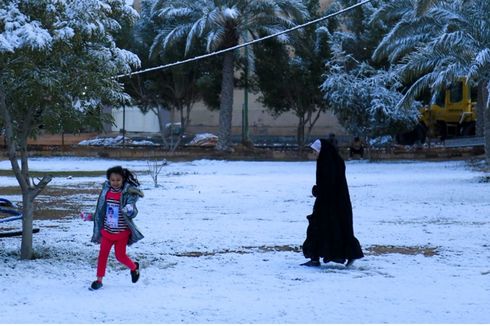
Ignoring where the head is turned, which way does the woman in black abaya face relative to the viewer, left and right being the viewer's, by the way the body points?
facing to the left of the viewer

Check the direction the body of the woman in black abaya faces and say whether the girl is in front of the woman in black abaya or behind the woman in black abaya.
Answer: in front

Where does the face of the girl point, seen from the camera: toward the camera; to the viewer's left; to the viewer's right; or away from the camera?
toward the camera

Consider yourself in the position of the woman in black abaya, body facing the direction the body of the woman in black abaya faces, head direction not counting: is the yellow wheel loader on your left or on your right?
on your right

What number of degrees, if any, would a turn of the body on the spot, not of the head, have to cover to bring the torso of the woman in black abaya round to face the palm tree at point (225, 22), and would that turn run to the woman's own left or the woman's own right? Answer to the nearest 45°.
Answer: approximately 90° to the woman's own right
